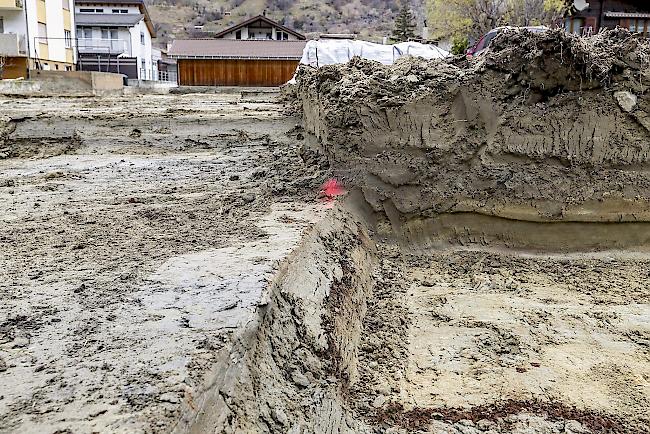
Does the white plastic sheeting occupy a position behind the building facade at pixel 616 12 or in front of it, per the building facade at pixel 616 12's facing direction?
in front

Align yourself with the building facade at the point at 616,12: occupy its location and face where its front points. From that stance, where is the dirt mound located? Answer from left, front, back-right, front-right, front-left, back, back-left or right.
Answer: front

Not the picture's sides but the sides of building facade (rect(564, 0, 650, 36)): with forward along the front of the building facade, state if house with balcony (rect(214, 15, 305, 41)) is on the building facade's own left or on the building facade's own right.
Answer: on the building facade's own right

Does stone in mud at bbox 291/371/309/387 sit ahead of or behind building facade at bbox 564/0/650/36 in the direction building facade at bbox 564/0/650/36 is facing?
ahead

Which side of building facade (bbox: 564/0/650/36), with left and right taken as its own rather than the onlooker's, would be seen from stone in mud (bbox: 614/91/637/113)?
front

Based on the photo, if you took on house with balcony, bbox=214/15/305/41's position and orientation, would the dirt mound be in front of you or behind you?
in front

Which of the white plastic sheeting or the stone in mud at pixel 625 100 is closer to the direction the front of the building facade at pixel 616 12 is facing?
the stone in mud

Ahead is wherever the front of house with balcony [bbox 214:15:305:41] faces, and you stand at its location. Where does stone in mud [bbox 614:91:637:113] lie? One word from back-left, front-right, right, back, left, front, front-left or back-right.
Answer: front

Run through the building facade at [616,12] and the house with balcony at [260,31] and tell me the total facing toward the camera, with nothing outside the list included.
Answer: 2

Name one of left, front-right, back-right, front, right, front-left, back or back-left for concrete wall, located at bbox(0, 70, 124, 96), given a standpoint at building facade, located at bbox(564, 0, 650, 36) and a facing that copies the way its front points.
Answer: front-right

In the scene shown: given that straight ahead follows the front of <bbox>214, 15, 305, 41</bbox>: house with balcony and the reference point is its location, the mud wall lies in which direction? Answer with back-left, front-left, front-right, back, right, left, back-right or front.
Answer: front

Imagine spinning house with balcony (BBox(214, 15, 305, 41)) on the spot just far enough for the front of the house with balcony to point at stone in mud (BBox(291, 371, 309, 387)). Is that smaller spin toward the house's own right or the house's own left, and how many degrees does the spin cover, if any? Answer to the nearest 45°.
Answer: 0° — it already faces it

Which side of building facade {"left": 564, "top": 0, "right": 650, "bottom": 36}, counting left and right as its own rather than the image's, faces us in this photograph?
front
